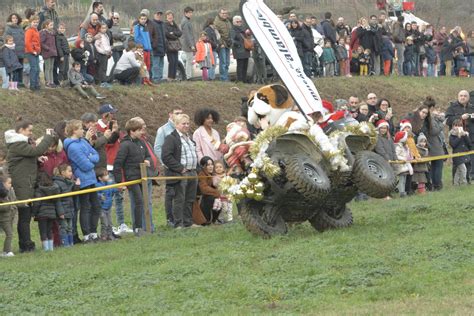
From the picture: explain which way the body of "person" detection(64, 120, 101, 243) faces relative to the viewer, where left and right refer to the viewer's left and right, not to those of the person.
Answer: facing to the right of the viewer

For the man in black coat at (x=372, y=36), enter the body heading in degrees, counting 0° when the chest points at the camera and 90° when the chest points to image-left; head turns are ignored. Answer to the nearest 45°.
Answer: approximately 0°

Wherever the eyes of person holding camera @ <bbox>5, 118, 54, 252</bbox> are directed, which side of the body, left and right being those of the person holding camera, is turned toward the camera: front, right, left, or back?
right

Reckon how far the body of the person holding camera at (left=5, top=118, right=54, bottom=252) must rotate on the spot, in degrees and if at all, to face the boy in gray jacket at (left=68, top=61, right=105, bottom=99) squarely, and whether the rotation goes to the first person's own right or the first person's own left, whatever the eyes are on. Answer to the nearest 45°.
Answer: approximately 90° to the first person's own left

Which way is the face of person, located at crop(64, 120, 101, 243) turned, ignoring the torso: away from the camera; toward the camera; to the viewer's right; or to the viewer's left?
to the viewer's right

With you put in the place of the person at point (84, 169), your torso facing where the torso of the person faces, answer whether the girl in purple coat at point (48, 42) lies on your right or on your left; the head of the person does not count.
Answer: on your left

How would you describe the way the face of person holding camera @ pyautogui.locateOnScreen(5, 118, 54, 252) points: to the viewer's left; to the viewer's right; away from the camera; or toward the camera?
to the viewer's right

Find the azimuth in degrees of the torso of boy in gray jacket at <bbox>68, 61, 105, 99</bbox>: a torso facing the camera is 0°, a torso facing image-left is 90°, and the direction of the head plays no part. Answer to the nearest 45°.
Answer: approximately 315°

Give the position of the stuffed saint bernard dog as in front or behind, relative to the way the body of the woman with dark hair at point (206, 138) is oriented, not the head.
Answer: in front

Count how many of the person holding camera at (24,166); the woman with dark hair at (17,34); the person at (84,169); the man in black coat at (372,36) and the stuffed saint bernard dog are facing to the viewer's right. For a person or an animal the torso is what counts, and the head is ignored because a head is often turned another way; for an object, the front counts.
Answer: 2
